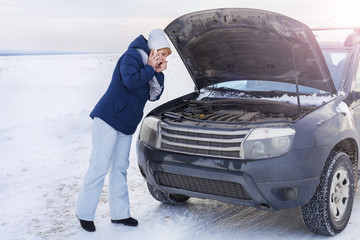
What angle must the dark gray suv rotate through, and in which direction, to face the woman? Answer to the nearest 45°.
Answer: approximately 45° to its right

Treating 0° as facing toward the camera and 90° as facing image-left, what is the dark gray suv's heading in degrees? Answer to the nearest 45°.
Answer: approximately 45°
